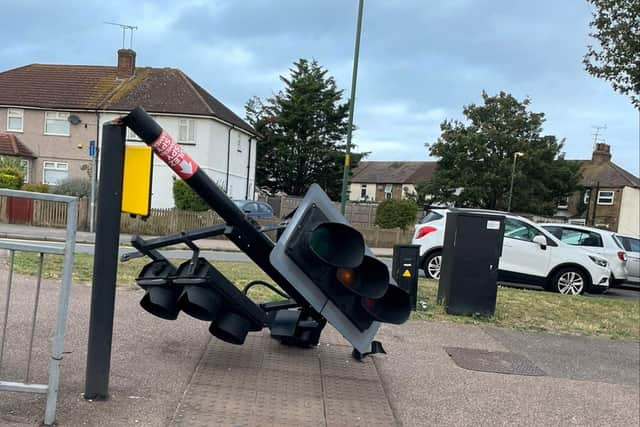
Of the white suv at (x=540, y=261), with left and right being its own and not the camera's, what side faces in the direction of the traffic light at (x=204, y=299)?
right

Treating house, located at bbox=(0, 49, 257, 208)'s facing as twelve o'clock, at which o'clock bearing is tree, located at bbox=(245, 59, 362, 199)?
The tree is roughly at 8 o'clock from the house.

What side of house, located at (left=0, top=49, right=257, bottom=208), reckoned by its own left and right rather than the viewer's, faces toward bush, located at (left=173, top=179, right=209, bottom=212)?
front

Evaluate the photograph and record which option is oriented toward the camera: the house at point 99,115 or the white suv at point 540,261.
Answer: the house

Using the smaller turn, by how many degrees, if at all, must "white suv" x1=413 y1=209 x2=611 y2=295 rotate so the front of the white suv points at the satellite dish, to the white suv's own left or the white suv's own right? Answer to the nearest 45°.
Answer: approximately 180°

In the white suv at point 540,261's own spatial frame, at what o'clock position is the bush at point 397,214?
The bush is roughly at 8 o'clock from the white suv.

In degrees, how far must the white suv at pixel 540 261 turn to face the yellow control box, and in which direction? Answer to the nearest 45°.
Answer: approximately 90° to its right

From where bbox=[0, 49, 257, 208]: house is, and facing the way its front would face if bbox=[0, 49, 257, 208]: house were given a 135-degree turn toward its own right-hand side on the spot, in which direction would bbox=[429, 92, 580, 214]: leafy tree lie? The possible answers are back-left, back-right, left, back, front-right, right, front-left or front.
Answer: back-right

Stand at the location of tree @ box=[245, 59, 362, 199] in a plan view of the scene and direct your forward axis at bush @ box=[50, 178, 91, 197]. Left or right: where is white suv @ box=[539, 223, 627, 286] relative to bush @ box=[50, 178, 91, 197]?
left

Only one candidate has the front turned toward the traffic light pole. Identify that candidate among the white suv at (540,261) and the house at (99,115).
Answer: the house

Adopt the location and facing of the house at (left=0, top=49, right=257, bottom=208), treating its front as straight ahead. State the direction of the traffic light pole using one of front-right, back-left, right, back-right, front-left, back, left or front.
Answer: front

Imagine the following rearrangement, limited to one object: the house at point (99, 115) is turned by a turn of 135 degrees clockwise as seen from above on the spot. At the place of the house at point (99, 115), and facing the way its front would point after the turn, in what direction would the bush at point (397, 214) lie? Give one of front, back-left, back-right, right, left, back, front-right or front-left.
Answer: back

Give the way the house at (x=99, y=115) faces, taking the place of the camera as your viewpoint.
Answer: facing the viewer

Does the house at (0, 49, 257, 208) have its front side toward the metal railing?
yes

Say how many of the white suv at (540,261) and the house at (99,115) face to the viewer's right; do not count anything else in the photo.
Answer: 1

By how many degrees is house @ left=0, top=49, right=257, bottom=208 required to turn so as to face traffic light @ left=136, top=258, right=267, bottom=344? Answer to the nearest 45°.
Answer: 0° — it already faces it

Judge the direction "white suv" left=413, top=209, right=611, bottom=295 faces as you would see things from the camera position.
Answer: facing to the right of the viewer

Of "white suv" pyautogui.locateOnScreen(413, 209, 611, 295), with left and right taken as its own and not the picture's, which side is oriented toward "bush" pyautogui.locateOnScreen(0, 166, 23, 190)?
back

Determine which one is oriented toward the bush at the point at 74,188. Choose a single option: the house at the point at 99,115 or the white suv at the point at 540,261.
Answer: the house
